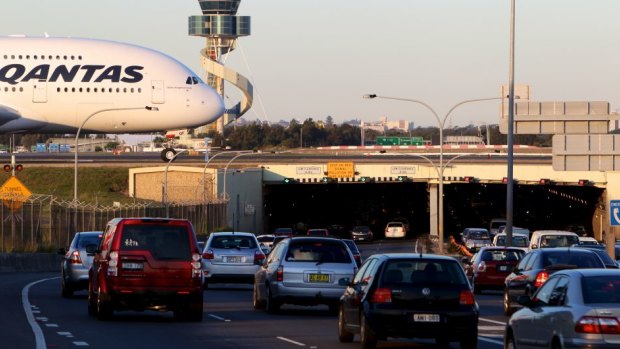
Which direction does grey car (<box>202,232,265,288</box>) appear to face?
away from the camera

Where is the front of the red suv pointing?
away from the camera

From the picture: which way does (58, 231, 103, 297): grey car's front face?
away from the camera

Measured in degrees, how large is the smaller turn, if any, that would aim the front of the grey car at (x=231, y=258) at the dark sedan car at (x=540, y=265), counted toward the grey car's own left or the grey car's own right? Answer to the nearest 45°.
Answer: approximately 135° to the grey car's own right
